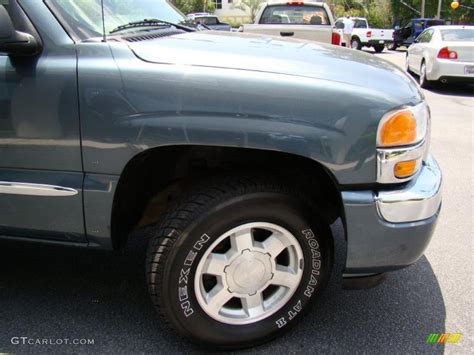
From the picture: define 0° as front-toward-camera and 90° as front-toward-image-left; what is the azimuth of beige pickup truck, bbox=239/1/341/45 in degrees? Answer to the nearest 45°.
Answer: approximately 180°

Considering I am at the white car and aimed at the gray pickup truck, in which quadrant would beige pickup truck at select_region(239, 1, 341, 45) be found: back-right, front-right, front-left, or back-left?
front-right

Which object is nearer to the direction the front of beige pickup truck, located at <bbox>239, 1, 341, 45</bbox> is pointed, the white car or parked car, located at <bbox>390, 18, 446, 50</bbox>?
the parked car

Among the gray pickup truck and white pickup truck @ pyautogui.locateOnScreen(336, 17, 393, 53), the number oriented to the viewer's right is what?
1

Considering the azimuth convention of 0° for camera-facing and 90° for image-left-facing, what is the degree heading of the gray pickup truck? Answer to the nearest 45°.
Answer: approximately 270°

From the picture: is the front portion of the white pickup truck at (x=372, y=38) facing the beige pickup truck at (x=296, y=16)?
no

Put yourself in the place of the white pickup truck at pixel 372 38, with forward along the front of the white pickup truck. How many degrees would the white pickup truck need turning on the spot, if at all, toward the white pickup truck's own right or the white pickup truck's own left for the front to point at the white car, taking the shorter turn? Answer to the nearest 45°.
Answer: approximately 135° to the white pickup truck's own left

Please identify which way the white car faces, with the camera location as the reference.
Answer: facing away from the viewer and to the left of the viewer

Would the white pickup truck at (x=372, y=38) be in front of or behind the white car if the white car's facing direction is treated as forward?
in front

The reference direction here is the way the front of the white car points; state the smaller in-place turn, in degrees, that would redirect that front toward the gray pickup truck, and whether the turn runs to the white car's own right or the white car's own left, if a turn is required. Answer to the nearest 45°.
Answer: approximately 135° to the white car's own left

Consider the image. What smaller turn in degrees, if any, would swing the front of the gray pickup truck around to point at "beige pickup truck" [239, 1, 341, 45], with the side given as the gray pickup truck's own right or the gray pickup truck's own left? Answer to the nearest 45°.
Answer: approximately 90° to the gray pickup truck's own left
